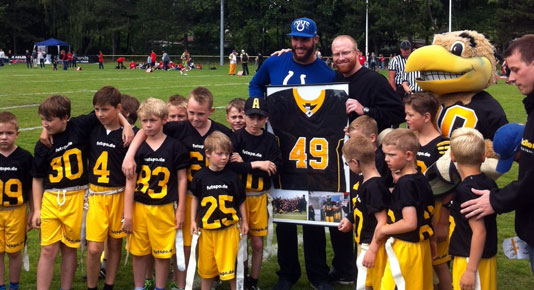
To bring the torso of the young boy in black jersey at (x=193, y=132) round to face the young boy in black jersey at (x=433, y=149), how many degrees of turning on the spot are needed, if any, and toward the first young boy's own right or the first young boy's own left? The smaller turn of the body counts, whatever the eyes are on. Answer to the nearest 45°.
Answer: approximately 45° to the first young boy's own left

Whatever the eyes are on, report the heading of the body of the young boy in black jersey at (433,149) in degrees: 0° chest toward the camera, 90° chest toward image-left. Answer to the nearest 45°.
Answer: approximately 45°

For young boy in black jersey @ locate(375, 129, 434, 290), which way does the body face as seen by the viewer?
to the viewer's left

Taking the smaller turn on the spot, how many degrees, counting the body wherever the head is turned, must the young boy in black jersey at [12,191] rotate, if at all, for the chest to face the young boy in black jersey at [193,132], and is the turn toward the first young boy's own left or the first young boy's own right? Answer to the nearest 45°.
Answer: approximately 90° to the first young boy's own left

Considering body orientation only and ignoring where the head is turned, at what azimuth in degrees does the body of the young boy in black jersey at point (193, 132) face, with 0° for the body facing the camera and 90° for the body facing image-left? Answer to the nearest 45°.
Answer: approximately 0°
